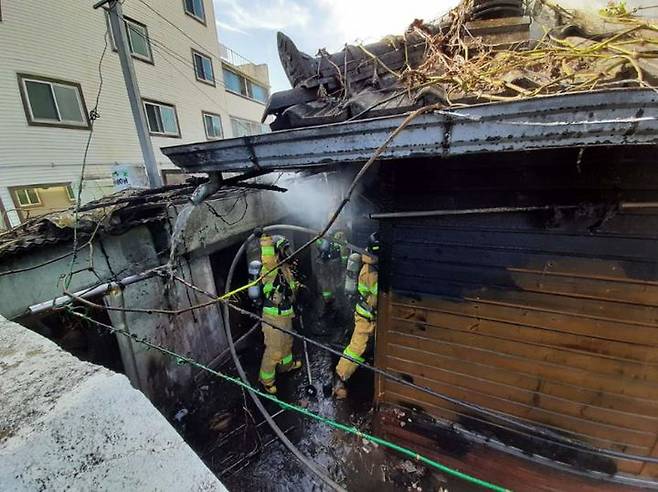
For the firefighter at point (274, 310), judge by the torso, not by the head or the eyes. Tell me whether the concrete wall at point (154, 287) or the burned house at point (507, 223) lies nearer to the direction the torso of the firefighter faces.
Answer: the burned house

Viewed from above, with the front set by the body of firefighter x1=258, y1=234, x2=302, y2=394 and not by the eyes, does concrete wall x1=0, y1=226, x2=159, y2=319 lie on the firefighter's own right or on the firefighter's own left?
on the firefighter's own right

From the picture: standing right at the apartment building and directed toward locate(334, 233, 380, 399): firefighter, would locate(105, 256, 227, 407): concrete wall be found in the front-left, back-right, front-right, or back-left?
front-right

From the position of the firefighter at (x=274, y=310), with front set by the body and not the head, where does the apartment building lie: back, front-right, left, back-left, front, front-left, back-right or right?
back

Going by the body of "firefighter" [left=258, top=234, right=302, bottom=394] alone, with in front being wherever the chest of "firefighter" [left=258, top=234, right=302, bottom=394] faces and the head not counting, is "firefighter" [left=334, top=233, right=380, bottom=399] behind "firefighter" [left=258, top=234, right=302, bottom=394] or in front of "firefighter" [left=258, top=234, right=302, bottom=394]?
in front

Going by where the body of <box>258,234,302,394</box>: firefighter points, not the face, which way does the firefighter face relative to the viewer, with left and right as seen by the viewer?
facing the viewer and to the right of the viewer

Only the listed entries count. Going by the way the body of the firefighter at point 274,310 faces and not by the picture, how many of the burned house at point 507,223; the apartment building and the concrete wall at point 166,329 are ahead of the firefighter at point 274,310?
1

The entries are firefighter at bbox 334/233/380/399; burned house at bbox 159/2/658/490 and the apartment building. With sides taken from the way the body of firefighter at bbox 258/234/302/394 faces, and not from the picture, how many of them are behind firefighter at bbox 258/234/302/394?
1
